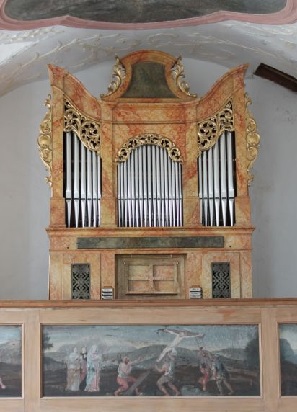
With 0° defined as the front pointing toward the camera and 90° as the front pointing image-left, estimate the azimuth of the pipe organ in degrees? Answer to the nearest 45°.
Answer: approximately 0°
